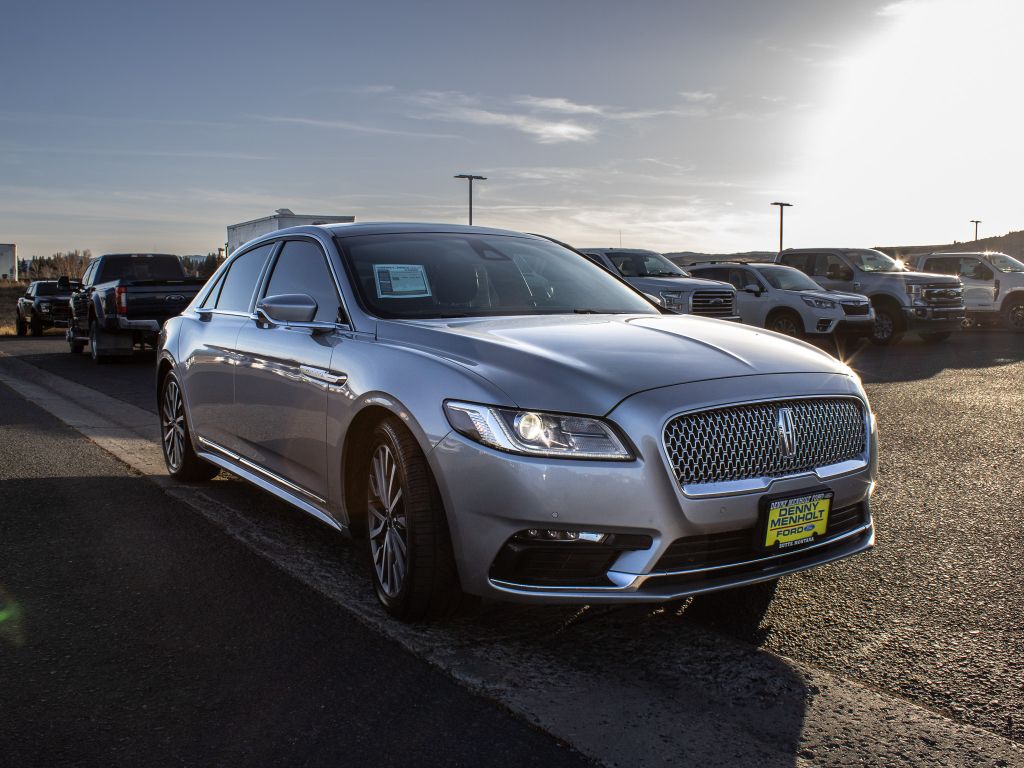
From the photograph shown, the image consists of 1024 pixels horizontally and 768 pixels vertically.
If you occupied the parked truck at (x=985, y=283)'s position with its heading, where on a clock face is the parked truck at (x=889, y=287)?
the parked truck at (x=889, y=287) is roughly at 2 o'clock from the parked truck at (x=985, y=283).

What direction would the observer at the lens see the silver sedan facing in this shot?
facing the viewer and to the right of the viewer

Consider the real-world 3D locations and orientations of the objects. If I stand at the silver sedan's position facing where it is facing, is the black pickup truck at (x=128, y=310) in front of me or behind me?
behind

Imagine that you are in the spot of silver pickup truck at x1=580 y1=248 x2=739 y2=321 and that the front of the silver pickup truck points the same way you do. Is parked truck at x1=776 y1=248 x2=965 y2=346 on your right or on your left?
on your left

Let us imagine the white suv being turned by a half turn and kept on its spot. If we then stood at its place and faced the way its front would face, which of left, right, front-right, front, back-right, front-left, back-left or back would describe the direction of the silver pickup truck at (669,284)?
left

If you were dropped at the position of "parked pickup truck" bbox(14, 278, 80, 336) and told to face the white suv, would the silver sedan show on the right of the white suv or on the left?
right

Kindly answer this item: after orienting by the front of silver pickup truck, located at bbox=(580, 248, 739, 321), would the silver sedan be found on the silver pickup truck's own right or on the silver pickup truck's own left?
on the silver pickup truck's own right

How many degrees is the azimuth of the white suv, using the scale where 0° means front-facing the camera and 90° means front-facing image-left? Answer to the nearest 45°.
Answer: approximately 315°

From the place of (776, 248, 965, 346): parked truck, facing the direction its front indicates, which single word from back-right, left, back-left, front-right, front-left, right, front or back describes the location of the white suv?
right

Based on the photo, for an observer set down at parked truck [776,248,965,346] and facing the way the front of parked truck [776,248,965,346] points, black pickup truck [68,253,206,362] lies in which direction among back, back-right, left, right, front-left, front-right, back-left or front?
right
